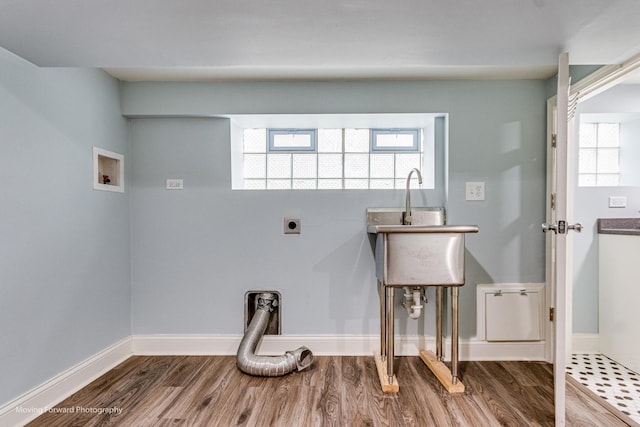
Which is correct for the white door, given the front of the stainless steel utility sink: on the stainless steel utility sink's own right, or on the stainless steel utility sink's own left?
on the stainless steel utility sink's own left

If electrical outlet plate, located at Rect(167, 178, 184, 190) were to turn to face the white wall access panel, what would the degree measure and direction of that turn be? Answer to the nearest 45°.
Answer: approximately 45° to its left

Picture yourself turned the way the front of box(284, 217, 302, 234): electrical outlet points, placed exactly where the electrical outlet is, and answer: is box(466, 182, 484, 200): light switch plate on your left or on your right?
on your left

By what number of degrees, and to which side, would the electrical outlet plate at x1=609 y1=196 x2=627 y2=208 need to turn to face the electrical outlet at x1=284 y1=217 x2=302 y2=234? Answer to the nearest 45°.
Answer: approximately 45° to its right

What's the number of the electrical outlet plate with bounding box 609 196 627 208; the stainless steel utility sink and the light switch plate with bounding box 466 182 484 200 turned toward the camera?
3

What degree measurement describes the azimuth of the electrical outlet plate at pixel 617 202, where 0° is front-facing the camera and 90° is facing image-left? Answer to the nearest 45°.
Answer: approximately 0°

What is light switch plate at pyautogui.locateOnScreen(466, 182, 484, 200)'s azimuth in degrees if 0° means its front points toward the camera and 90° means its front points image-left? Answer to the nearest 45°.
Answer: approximately 0°
